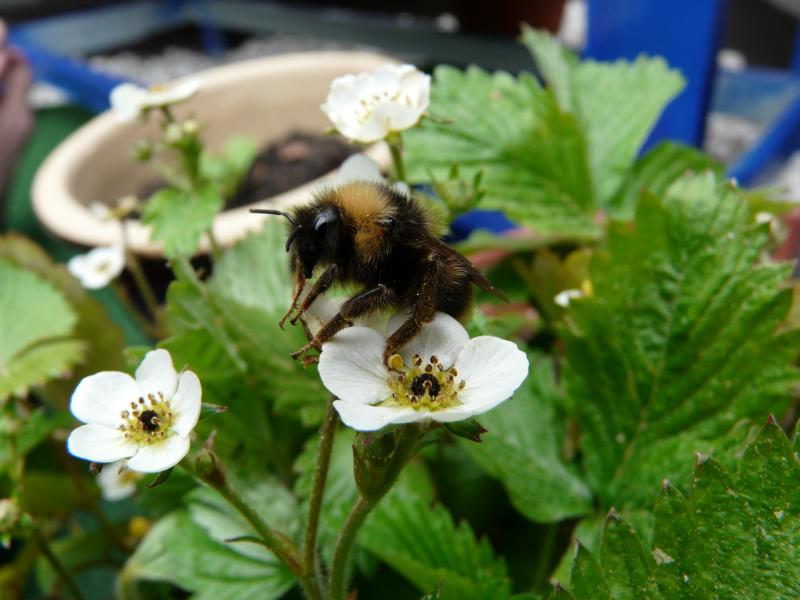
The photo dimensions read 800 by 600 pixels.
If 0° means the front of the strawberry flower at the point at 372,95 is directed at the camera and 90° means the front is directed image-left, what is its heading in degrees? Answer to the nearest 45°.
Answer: approximately 0°

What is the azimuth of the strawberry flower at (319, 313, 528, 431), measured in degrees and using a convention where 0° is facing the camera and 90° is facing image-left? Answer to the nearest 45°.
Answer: approximately 0°

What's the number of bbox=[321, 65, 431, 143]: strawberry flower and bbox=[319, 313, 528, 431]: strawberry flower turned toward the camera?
2

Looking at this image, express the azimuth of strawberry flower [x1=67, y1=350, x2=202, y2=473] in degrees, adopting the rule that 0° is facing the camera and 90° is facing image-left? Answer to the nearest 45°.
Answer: approximately 45°
